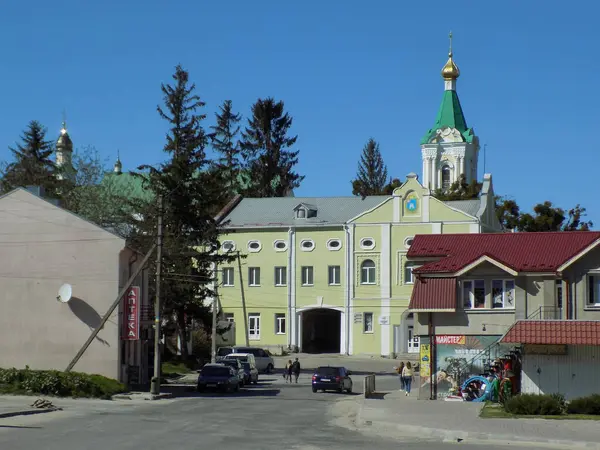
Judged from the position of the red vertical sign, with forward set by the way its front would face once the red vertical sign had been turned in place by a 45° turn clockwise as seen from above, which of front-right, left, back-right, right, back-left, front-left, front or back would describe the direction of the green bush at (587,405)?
left

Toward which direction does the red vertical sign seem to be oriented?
toward the camera

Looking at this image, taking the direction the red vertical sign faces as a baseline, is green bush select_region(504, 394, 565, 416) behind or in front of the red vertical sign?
in front
